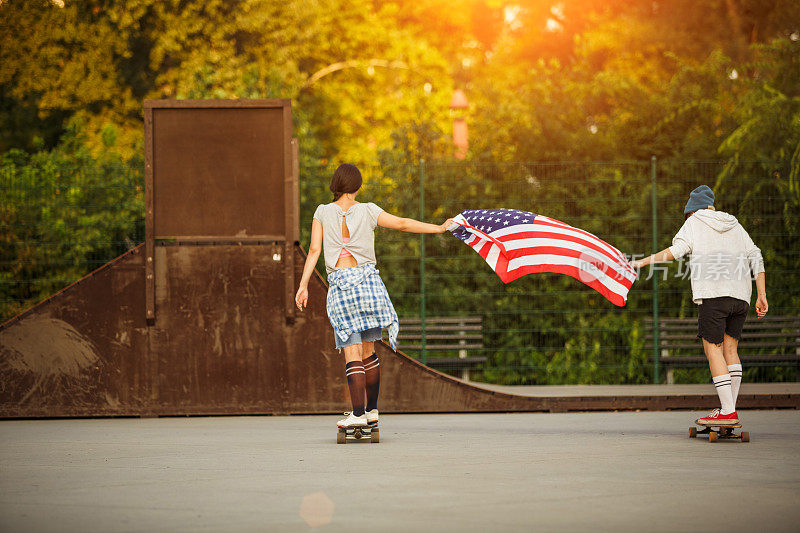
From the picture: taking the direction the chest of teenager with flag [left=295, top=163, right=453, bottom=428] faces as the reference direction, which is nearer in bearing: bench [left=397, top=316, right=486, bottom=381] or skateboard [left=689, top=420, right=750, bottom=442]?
the bench

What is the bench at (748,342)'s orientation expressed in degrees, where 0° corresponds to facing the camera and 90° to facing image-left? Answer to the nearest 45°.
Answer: approximately 0°

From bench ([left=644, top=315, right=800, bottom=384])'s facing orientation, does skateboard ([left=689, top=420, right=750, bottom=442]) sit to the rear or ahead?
ahead

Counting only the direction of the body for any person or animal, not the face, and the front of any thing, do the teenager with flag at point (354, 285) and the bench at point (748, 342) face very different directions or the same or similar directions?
very different directions

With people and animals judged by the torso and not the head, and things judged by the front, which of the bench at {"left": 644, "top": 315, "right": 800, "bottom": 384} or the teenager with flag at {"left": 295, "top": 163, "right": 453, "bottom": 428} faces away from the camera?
the teenager with flag

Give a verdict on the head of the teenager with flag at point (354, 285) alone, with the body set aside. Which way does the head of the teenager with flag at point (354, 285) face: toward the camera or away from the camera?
away from the camera

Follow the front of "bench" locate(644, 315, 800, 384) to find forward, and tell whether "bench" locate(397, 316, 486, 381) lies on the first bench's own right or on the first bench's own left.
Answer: on the first bench's own right

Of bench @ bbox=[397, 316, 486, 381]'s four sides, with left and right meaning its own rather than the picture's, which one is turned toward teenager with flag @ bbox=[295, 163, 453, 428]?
front

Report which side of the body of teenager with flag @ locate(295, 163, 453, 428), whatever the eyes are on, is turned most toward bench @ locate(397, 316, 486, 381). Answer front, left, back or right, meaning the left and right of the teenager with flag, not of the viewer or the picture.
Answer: front

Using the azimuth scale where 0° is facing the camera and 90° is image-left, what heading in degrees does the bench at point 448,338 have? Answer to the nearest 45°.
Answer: approximately 0°

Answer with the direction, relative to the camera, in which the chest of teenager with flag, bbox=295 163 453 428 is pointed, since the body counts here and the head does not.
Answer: away from the camera

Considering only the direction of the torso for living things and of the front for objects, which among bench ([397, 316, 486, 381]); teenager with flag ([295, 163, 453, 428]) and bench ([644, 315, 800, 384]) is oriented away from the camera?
the teenager with flag

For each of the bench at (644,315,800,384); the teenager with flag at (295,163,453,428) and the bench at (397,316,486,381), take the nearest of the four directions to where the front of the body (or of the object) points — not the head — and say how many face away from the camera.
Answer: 1
